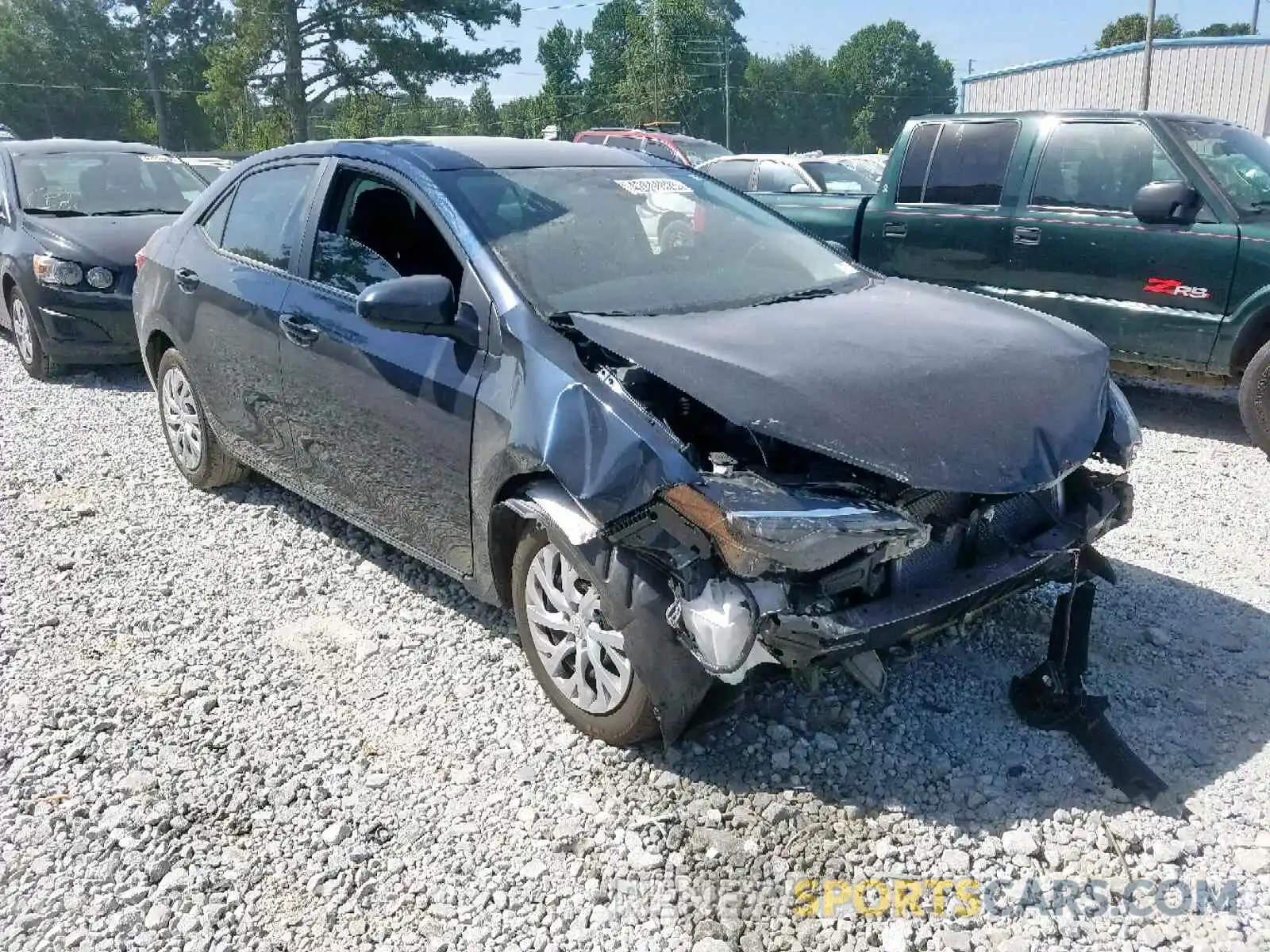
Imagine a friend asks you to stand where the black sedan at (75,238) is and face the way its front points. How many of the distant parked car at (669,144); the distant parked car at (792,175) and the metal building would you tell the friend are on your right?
0

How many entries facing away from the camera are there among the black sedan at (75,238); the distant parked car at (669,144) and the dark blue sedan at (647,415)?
0

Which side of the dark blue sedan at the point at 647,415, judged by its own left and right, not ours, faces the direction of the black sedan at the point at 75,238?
back

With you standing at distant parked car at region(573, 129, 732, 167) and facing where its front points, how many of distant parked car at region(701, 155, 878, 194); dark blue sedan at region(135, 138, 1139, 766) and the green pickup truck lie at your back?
0

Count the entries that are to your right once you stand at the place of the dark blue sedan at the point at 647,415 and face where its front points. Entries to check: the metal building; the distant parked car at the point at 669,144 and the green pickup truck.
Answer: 0

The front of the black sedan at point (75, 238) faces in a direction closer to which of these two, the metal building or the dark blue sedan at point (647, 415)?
the dark blue sedan

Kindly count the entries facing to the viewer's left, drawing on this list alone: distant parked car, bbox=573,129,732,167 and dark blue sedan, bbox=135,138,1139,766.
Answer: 0

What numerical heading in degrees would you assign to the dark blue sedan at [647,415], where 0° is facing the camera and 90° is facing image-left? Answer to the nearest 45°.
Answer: approximately 315°

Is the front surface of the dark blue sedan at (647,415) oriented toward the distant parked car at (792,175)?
no

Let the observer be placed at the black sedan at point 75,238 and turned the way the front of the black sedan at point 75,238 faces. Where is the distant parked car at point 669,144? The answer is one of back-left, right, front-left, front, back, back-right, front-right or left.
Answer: left

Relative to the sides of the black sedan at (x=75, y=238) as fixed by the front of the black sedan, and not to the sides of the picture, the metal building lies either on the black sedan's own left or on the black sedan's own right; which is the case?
on the black sedan's own left

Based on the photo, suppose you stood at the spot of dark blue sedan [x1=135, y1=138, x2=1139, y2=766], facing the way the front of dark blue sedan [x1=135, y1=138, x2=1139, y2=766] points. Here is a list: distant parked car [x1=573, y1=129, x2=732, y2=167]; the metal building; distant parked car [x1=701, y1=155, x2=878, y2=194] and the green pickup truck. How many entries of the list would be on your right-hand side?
0

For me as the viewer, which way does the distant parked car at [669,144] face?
facing the viewer and to the right of the viewer

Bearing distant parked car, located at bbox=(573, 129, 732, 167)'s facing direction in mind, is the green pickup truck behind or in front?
in front
